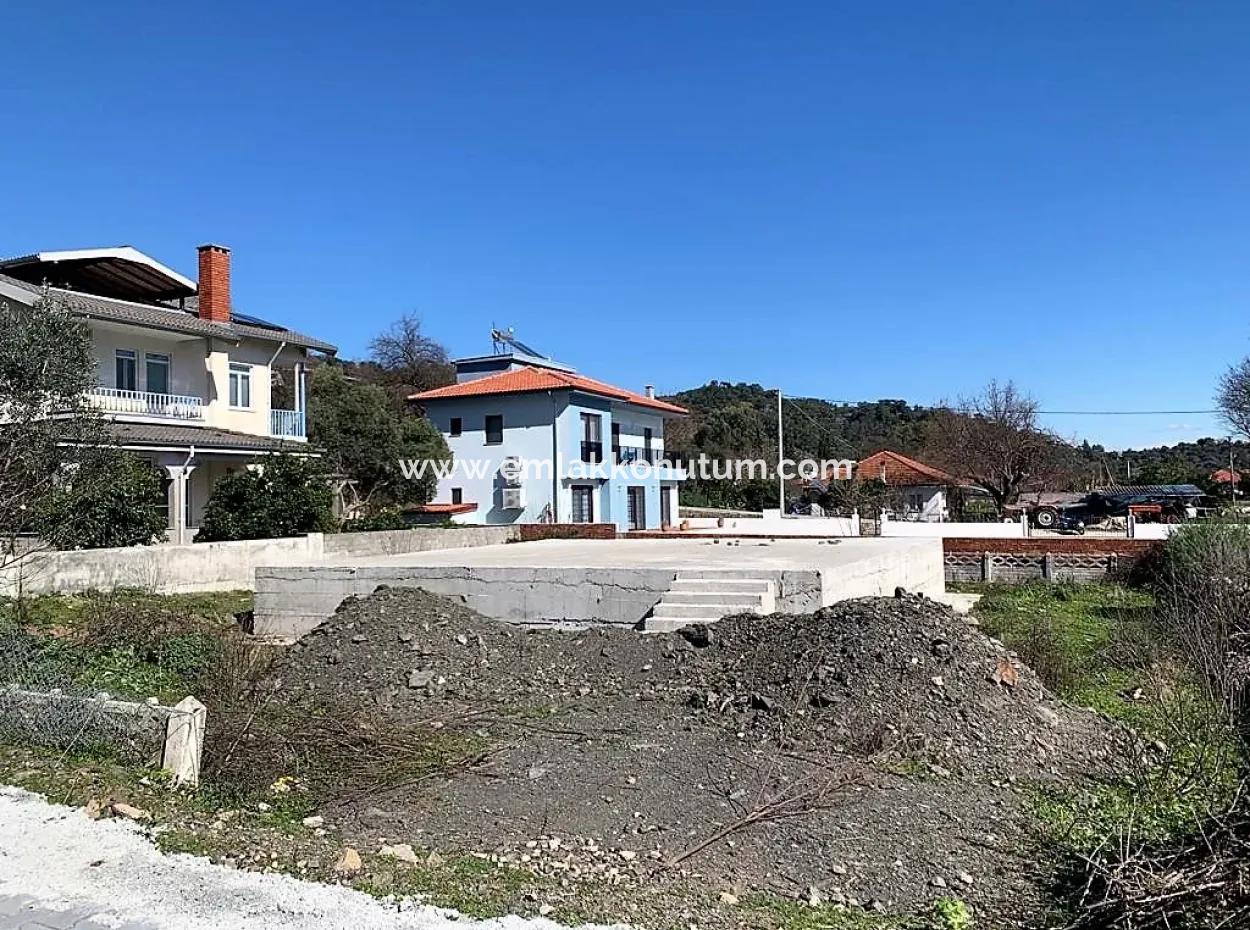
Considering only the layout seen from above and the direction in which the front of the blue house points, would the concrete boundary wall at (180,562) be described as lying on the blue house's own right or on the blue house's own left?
on the blue house's own right

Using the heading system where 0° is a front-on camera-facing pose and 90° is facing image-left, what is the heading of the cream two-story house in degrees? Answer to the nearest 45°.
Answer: approximately 315°

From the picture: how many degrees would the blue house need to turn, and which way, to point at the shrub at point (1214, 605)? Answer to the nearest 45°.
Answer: approximately 45° to its right

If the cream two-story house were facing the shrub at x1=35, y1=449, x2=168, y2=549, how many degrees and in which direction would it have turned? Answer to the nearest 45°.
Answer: approximately 45° to its right

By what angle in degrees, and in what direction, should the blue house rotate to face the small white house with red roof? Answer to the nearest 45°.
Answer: approximately 90° to its left

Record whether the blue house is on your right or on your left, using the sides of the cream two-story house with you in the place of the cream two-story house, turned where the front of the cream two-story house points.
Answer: on your left

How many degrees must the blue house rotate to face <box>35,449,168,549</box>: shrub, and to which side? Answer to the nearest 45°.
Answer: approximately 45° to its right

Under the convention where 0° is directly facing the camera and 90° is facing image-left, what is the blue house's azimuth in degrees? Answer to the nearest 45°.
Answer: approximately 315°
